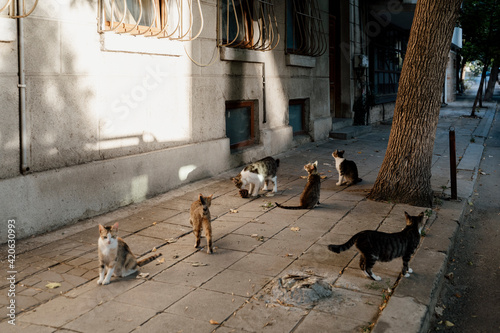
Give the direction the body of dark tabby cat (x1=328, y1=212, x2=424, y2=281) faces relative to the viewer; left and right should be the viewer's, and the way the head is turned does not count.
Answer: facing away from the viewer and to the right of the viewer

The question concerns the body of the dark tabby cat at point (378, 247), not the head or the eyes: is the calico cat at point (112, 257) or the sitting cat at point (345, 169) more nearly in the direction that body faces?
the sitting cat

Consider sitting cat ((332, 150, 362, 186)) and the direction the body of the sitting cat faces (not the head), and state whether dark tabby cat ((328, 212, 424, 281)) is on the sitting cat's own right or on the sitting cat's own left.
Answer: on the sitting cat's own left

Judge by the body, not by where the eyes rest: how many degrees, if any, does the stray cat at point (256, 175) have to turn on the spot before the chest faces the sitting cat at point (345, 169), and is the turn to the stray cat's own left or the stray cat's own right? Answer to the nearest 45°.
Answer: approximately 180°

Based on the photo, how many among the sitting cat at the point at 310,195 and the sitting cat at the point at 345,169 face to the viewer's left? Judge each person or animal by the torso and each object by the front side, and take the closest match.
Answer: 1
